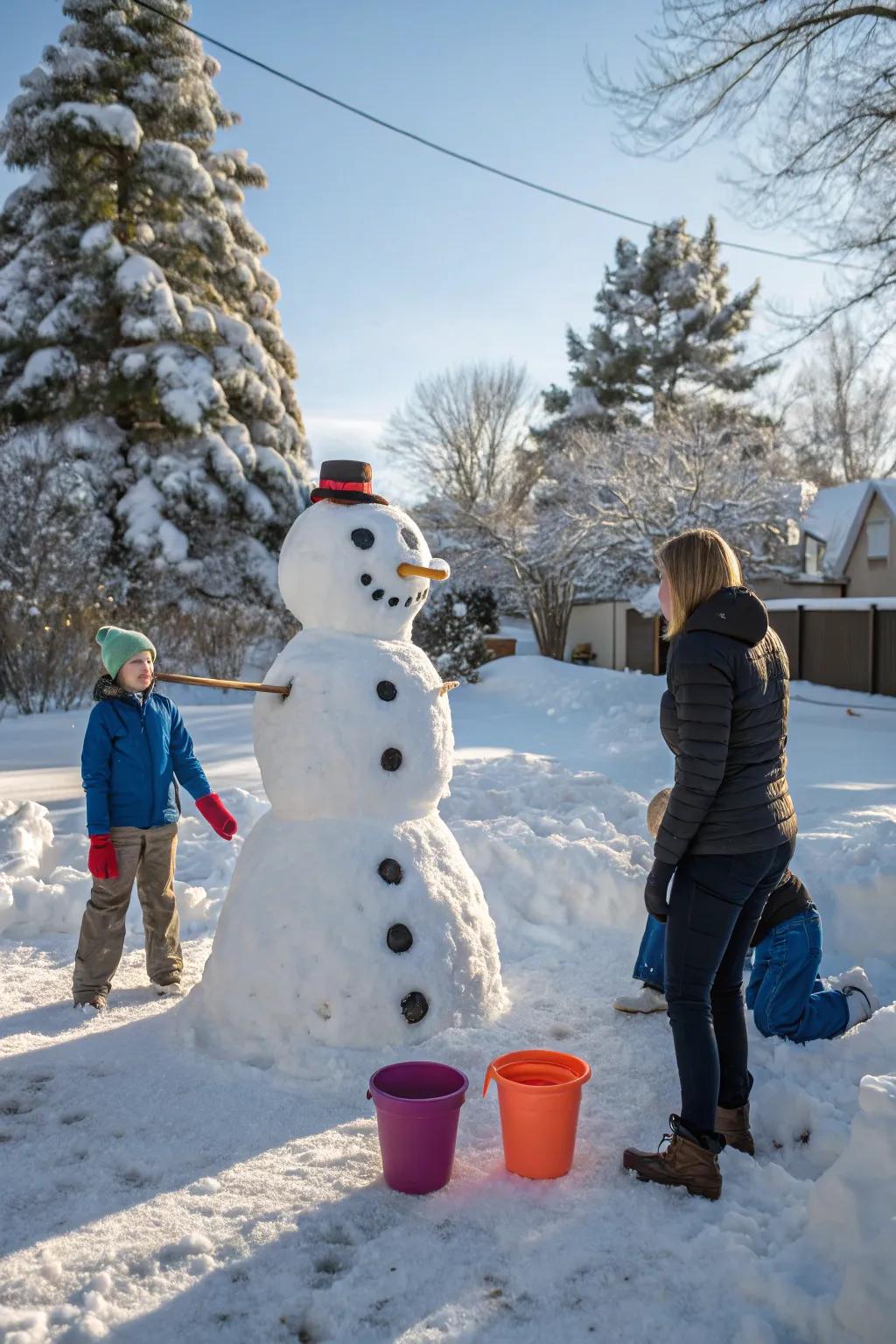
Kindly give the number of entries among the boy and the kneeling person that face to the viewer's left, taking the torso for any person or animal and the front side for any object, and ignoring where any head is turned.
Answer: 1

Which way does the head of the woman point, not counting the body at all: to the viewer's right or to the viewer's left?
to the viewer's left

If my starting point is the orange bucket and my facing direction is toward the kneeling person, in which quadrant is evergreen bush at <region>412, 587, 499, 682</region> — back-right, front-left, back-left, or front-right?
front-left

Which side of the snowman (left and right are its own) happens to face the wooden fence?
left

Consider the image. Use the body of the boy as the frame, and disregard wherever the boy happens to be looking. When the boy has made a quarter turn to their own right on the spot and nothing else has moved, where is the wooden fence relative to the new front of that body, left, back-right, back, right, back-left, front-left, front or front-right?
back

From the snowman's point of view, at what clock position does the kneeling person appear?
The kneeling person is roughly at 11 o'clock from the snowman.

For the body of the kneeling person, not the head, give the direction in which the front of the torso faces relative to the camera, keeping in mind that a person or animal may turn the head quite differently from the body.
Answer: to the viewer's left

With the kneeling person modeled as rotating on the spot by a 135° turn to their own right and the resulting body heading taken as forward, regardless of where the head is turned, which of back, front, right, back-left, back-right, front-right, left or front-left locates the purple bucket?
back

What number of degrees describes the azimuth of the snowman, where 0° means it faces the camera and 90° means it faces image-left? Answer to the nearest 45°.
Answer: approximately 315°

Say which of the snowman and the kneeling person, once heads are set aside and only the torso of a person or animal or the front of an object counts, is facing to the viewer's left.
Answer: the kneeling person

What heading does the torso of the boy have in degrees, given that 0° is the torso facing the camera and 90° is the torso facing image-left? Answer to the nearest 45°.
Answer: approximately 315°

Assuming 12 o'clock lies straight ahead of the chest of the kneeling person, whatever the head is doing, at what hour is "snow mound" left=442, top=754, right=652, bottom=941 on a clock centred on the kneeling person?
The snow mound is roughly at 2 o'clock from the kneeling person.

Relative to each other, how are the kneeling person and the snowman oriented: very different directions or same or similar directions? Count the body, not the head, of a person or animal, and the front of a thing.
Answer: very different directions

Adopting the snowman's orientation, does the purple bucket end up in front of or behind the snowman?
in front

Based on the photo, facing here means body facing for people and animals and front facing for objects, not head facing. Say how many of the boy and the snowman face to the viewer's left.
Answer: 0
